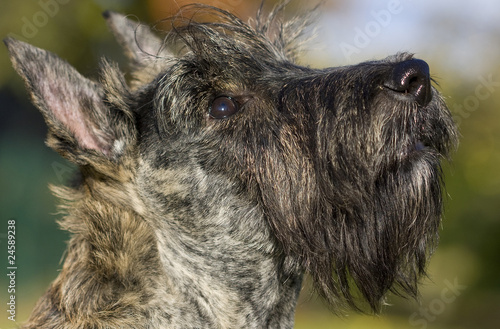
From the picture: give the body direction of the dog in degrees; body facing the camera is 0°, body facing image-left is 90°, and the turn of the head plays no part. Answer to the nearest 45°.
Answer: approximately 270°
